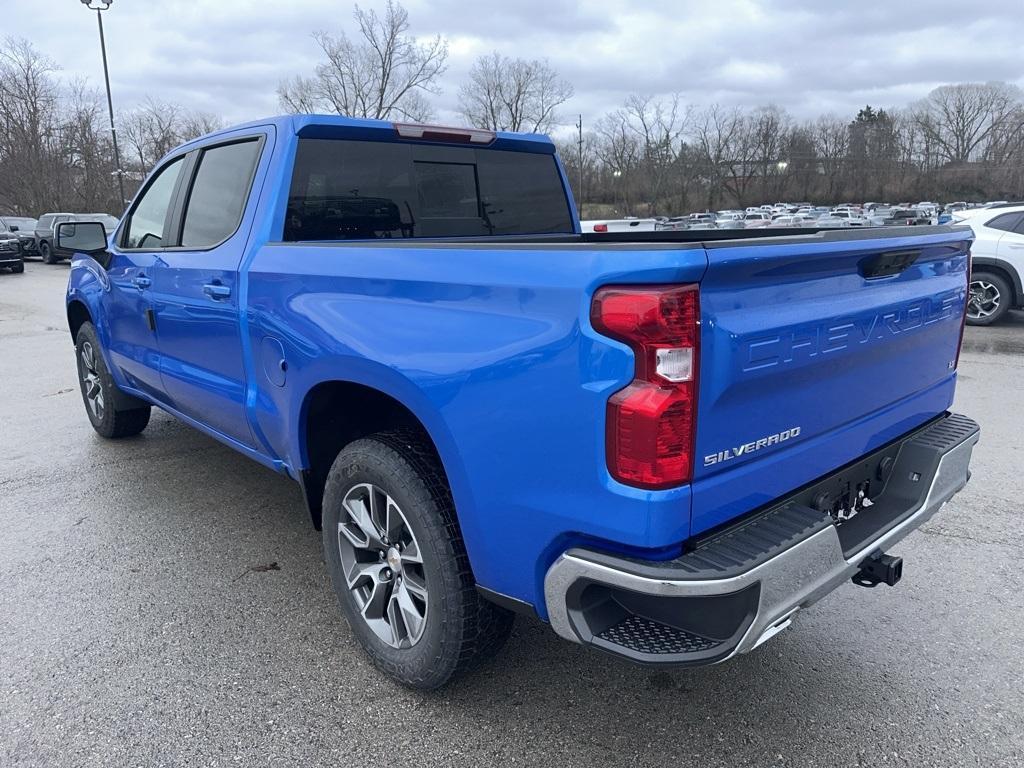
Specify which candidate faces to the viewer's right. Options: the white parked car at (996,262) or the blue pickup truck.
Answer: the white parked car

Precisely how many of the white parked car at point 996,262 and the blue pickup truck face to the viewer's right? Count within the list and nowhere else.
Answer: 1

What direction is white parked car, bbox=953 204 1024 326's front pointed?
to the viewer's right

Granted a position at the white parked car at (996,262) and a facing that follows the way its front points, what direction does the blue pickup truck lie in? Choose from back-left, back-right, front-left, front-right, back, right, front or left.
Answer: right

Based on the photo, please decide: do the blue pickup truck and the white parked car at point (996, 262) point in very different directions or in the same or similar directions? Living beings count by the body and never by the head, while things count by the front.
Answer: very different directions

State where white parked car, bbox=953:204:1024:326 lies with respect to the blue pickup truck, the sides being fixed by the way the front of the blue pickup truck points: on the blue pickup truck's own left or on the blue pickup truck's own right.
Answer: on the blue pickup truck's own right

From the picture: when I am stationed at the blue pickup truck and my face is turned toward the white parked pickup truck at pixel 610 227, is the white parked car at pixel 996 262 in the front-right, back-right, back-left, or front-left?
front-right

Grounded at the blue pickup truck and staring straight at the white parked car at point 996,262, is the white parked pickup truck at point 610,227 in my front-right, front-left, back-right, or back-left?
front-left

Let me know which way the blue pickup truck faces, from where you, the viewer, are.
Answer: facing away from the viewer and to the left of the viewer
